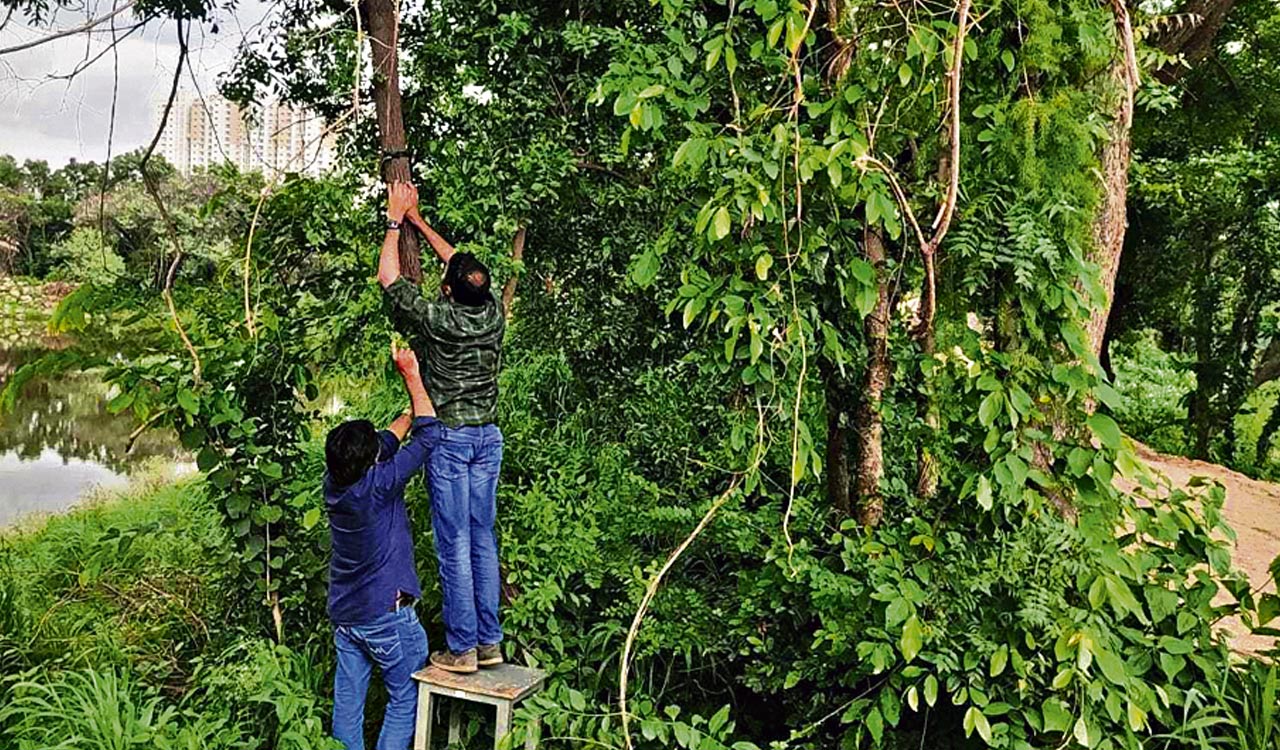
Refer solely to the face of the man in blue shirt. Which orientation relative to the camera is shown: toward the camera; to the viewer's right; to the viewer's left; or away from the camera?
away from the camera

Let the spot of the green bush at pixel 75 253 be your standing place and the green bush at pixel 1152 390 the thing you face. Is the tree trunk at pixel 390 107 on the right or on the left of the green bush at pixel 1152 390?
right

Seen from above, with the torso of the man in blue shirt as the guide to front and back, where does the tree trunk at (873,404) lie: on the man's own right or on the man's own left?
on the man's own right

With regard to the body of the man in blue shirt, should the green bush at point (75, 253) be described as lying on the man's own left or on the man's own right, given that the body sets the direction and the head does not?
on the man's own left

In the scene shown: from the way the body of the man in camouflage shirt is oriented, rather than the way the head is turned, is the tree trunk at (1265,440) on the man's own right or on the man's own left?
on the man's own right

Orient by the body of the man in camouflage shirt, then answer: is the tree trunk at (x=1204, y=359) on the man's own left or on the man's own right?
on the man's own right

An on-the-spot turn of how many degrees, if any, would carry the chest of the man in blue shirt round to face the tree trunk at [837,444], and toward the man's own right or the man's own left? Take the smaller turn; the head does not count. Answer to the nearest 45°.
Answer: approximately 45° to the man's own right
